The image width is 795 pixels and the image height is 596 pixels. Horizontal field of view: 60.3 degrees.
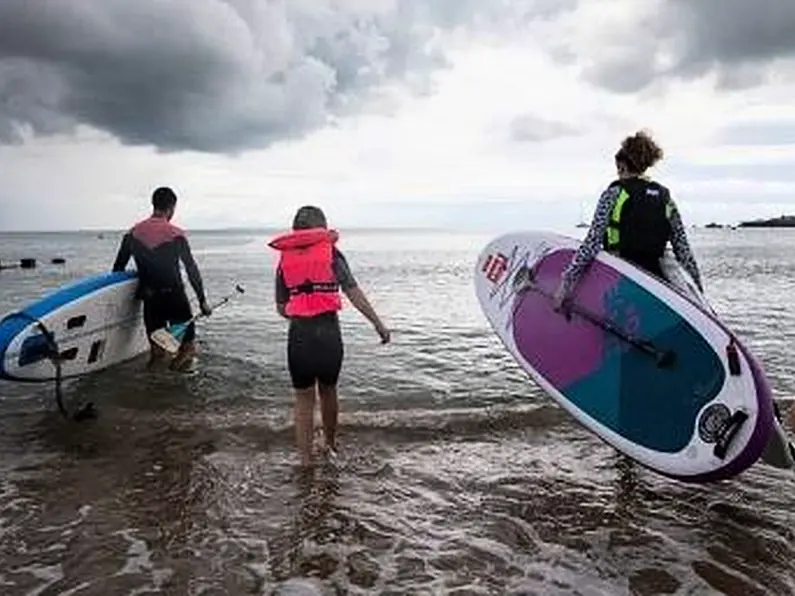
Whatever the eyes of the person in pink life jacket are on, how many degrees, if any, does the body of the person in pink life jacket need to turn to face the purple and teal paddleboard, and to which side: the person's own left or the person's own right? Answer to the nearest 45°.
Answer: approximately 90° to the person's own right

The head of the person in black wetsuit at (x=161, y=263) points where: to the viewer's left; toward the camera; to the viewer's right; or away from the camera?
away from the camera

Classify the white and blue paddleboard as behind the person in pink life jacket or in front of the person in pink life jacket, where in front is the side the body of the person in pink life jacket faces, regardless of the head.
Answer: in front

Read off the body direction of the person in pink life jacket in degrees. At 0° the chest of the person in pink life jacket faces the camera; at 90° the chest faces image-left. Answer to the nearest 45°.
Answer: approximately 180°

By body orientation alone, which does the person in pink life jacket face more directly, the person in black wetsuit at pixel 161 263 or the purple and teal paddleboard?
the person in black wetsuit

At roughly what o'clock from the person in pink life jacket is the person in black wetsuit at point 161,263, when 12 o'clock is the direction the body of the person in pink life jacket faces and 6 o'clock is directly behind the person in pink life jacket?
The person in black wetsuit is roughly at 11 o'clock from the person in pink life jacket.

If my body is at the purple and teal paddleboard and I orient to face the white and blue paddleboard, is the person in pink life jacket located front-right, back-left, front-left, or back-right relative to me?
front-left

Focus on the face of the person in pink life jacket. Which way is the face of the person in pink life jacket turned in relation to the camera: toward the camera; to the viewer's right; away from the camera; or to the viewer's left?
away from the camera
